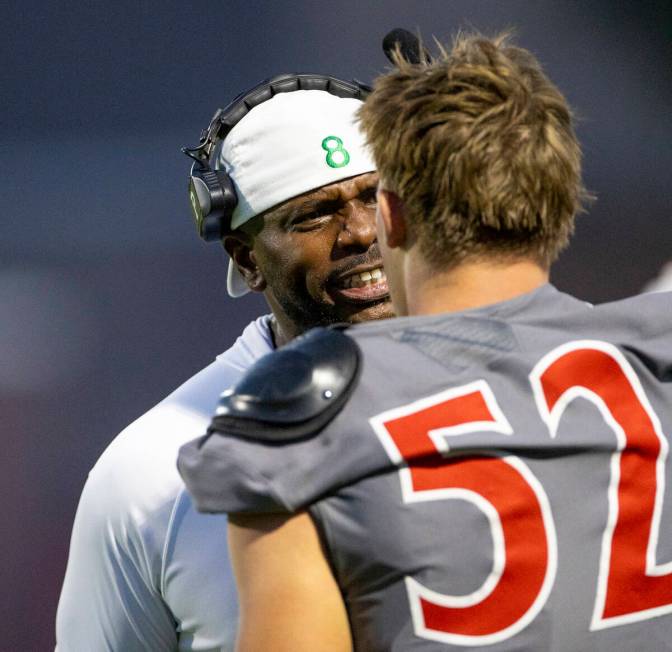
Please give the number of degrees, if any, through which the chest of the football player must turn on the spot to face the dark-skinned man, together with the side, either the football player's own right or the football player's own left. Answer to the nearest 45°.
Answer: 0° — they already face them

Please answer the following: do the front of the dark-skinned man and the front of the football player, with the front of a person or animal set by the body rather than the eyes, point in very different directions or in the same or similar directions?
very different directions

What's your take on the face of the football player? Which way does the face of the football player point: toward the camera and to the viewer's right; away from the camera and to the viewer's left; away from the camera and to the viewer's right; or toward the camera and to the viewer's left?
away from the camera and to the viewer's left

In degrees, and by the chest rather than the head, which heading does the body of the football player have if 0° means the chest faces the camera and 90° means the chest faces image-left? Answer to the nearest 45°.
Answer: approximately 135°

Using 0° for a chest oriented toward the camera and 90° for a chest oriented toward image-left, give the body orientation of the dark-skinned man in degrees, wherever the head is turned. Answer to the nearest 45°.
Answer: approximately 315°

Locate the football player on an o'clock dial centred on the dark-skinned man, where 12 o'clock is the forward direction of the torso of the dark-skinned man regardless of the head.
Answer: The football player is roughly at 1 o'clock from the dark-skinned man.
